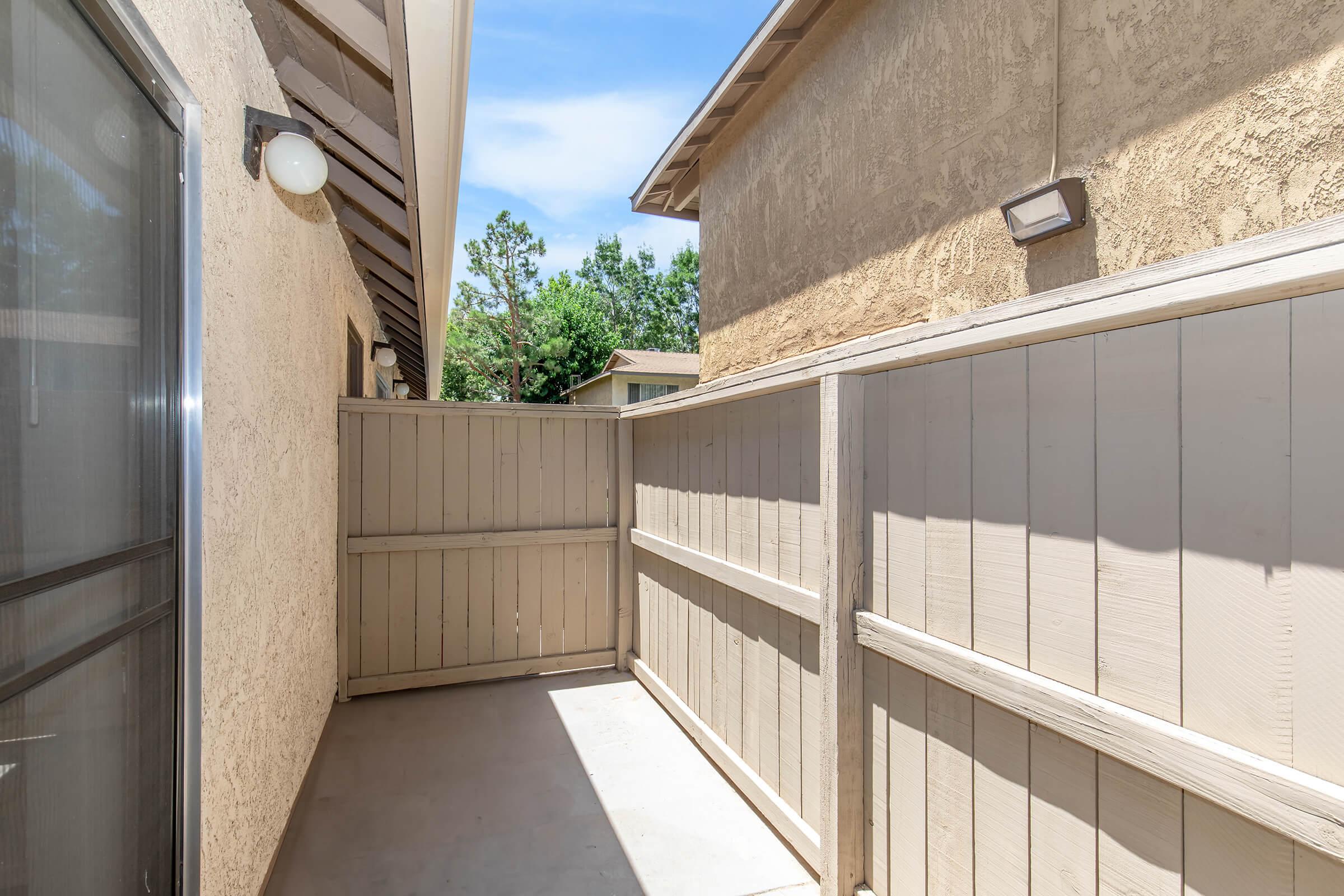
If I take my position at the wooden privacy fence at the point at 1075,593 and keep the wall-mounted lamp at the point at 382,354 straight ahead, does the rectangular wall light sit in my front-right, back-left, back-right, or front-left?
front-right

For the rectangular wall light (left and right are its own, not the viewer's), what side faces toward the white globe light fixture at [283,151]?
front

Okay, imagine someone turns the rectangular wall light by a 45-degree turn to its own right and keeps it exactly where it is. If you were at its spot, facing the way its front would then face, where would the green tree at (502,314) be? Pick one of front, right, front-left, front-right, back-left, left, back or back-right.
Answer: front-right

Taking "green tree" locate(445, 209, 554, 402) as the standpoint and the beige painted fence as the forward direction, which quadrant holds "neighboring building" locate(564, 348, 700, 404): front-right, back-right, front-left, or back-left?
front-left

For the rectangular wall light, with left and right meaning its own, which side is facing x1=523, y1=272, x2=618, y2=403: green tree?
right

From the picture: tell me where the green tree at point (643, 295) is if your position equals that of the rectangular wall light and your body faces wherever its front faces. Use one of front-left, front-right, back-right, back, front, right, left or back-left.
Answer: right

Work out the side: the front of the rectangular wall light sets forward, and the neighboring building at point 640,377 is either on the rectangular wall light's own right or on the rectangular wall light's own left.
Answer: on the rectangular wall light's own right

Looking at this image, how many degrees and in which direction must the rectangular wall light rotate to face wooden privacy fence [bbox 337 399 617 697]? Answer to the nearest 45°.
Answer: approximately 45° to its right

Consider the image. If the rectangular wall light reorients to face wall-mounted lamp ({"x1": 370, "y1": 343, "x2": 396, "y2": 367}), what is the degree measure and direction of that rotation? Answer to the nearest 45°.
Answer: approximately 45° to its right

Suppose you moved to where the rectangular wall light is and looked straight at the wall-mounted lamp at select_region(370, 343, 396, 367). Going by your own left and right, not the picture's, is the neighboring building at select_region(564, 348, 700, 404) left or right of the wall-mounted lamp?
right

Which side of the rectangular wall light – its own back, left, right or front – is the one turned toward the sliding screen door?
front

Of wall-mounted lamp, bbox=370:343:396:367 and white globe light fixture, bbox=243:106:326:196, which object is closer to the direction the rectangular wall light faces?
the white globe light fixture
